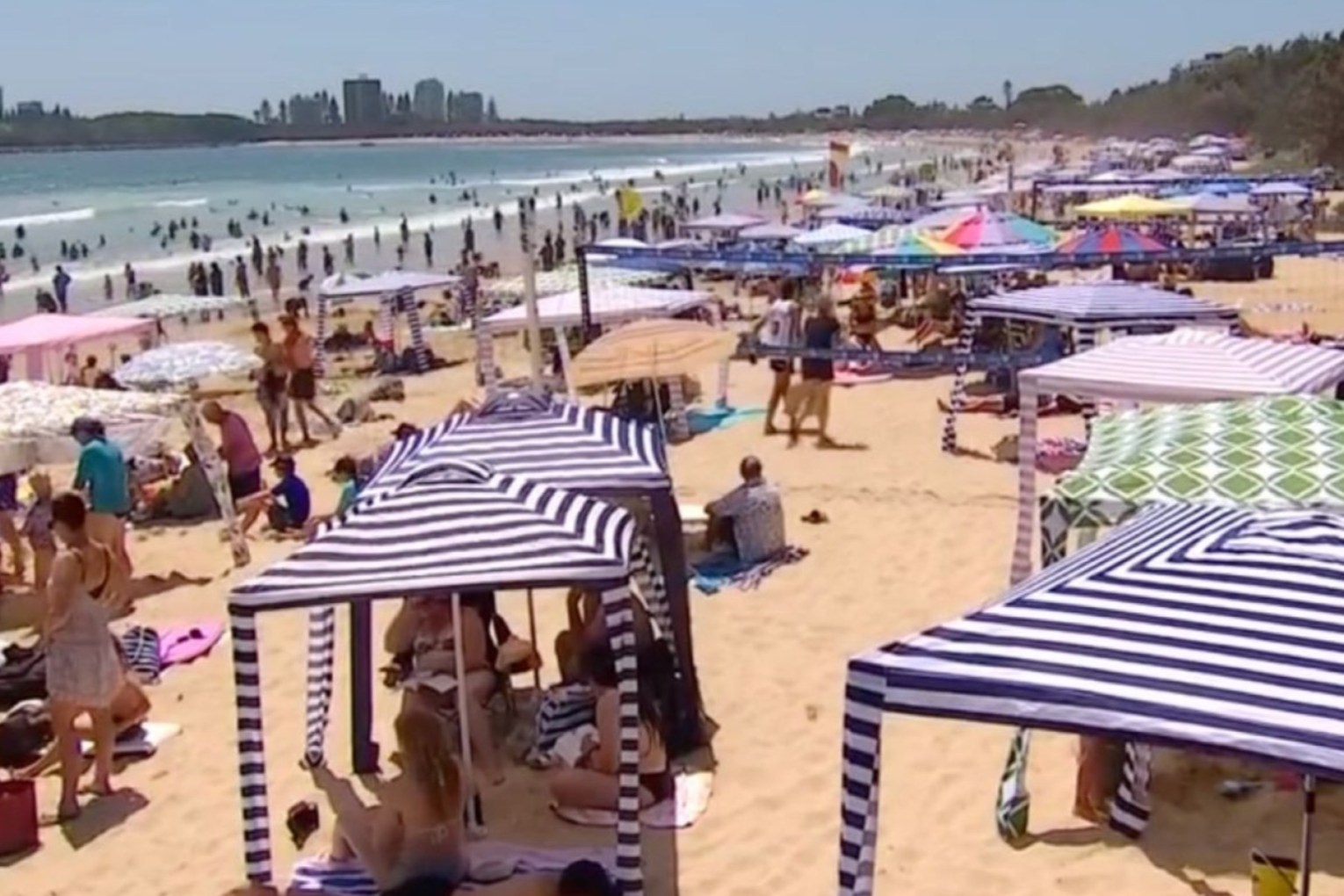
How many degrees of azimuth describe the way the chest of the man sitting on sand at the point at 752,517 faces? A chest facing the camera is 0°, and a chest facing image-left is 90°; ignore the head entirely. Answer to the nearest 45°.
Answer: approximately 135°

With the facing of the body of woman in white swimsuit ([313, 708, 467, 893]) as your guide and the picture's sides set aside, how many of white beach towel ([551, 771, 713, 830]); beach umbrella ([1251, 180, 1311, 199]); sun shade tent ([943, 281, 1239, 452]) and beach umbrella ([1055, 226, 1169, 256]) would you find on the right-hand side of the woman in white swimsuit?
4

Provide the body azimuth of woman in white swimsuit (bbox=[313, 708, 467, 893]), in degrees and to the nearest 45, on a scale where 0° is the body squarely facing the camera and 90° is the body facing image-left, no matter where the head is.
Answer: approximately 135°

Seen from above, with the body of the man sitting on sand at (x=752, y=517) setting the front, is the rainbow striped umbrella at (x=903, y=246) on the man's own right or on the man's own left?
on the man's own right

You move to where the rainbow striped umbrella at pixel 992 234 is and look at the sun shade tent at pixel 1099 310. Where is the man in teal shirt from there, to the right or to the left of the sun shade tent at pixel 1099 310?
right

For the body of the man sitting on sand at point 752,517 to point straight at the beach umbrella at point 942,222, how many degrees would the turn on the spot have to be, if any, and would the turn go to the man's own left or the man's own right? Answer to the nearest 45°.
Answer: approximately 45° to the man's own right

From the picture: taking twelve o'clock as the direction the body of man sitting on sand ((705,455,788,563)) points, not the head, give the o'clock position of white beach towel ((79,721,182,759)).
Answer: The white beach towel is roughly at 9 o'clock from the man sitting on sand.

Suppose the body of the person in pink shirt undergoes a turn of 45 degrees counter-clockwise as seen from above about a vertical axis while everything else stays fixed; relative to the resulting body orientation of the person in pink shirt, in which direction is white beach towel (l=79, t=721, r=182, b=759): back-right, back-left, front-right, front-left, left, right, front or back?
front-left

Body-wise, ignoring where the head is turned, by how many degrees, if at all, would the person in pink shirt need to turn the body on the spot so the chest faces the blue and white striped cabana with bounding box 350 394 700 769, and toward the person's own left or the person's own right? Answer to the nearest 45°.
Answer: approximately 90° to the person's own left

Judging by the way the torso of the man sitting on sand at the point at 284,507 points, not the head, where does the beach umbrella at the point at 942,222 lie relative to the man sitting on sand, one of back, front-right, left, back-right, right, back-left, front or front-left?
back-right

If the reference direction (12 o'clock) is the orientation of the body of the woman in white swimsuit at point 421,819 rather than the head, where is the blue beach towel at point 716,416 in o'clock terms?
The blue beach towel is roughly at 2 o'clock from the woman in white swimsuit.

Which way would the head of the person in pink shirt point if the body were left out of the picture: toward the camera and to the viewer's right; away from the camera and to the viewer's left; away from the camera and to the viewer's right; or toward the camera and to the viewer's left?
away from the camera and to the viewer's left

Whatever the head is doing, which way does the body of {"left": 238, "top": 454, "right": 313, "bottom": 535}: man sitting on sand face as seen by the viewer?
to the viewer's left

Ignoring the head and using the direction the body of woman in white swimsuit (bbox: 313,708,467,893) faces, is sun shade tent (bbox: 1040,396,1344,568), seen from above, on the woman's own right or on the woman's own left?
on the woman's own right

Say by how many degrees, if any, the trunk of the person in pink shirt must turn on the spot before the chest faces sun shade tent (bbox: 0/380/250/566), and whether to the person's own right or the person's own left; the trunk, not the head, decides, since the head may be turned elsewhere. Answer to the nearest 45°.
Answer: approximately 45° to the person's own left
